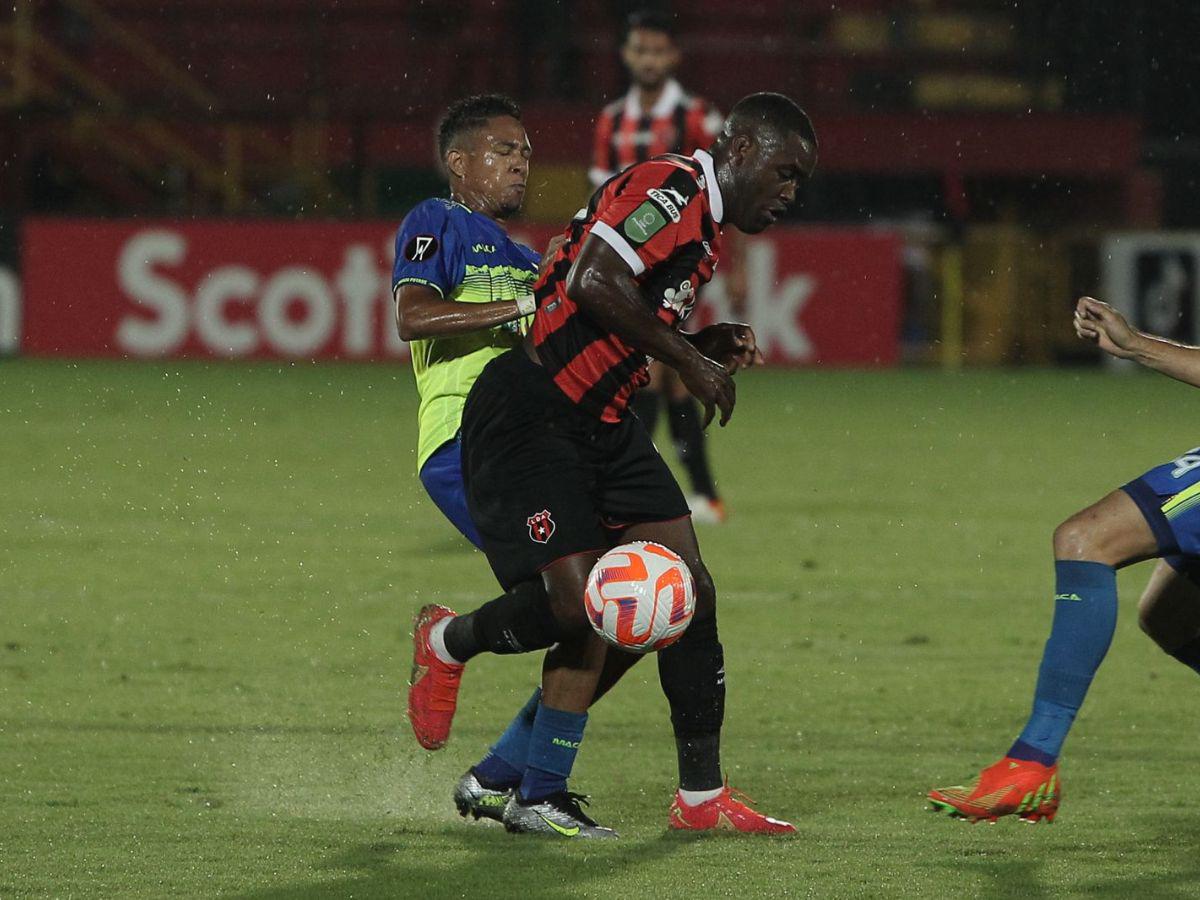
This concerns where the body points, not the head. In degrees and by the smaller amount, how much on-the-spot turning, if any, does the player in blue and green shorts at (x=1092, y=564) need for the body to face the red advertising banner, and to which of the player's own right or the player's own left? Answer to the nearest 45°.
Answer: approximately 45° to the player's own right

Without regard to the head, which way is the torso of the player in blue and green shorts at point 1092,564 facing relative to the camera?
to the viewer's left

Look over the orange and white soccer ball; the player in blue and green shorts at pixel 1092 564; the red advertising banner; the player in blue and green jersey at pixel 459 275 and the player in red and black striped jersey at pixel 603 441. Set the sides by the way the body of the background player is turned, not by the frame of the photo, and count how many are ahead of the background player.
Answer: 4

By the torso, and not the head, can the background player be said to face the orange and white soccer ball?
yes

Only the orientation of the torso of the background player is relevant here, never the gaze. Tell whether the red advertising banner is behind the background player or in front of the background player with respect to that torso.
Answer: behind

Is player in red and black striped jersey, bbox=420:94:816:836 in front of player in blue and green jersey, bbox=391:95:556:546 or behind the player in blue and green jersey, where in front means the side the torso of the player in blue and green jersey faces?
in front

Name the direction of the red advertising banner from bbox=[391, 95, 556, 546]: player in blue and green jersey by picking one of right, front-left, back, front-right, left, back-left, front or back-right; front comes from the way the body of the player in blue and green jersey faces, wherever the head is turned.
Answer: back-left

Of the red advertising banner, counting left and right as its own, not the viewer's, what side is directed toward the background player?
front

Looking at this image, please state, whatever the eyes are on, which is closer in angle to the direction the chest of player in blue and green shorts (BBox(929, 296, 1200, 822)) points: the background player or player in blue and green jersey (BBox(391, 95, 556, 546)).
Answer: the player in blue and green jersey
